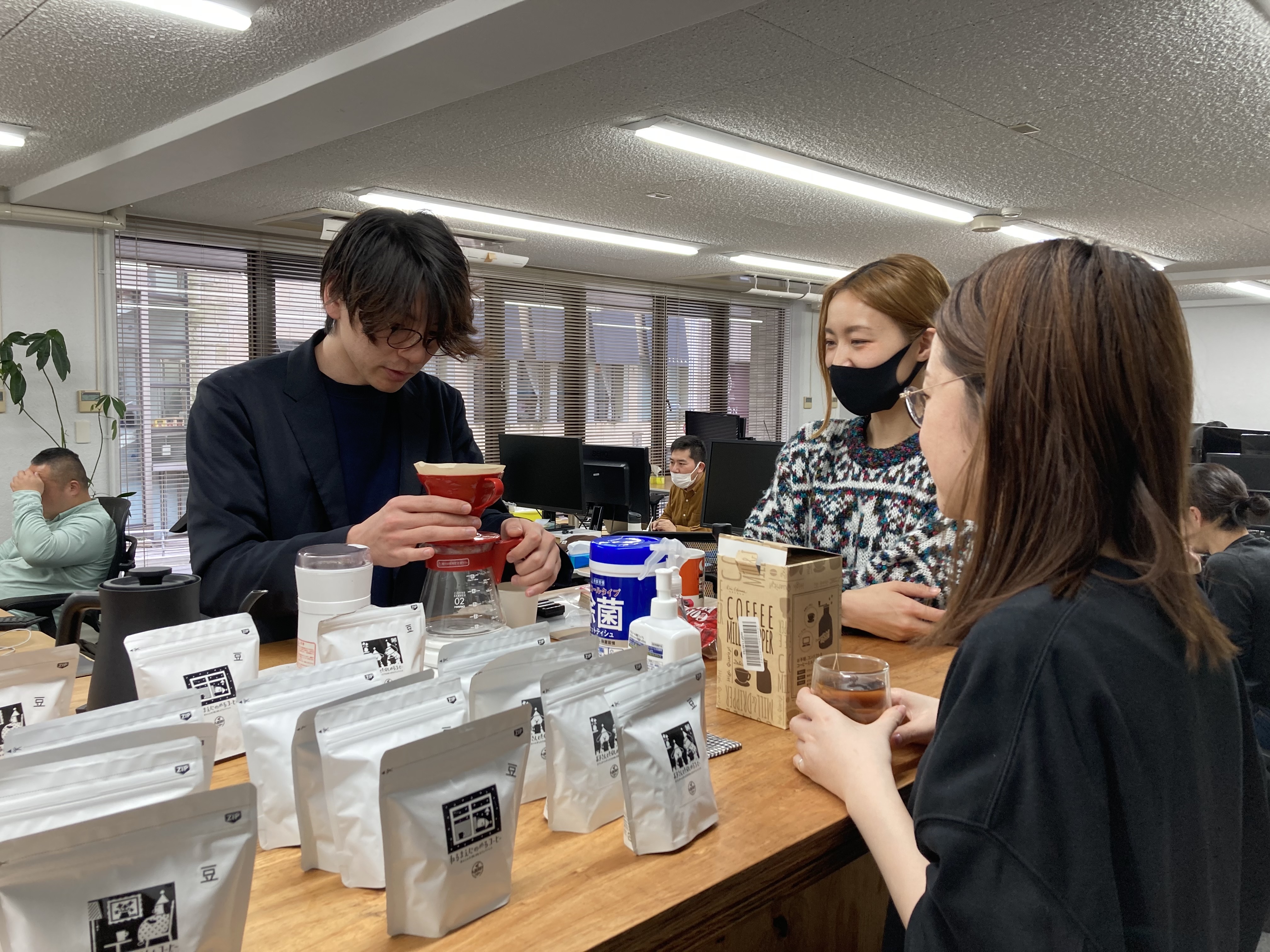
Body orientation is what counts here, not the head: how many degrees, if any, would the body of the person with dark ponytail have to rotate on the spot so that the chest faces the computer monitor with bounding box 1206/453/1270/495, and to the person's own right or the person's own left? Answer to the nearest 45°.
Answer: approximately 45° to the person's own right

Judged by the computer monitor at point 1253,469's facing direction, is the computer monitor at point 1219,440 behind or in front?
behind

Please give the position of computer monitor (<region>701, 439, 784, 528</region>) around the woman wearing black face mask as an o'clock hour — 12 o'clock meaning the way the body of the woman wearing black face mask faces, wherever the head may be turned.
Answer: The computer monitor is roughly at 4 o'clock from the woman wearing black face mask.

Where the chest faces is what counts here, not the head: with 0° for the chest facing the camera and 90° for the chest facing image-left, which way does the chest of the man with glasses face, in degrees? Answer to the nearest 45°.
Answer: approximately 315°

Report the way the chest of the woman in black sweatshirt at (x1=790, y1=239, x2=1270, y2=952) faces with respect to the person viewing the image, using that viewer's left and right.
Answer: facing away from the viewer and to the left of the viewer

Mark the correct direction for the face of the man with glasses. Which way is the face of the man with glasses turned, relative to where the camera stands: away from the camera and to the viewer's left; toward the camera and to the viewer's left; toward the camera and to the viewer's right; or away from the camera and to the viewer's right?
toward the camera and to the viewer's right

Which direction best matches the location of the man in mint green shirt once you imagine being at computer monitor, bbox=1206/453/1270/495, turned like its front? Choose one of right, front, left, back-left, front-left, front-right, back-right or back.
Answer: front-right
